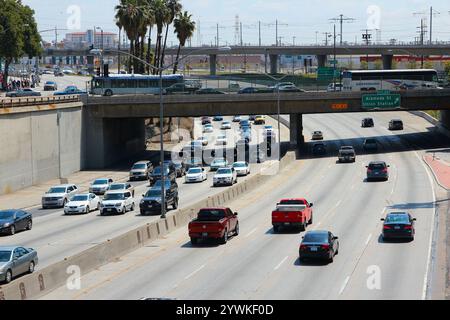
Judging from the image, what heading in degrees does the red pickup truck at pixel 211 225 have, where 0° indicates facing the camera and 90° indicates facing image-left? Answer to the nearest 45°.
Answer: approximately 225°

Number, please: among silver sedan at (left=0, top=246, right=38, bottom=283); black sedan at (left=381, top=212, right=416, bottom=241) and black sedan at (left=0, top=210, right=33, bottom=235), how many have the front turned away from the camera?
1

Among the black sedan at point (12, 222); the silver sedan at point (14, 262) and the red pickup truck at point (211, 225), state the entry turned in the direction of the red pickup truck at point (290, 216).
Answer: the red pickup truck at point (211, 225)

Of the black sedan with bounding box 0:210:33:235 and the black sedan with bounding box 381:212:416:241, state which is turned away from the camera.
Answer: the black sedan with bounding box 381:212:416:241

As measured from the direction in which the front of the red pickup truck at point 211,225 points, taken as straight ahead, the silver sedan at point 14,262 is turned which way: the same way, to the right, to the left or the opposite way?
the opposite way

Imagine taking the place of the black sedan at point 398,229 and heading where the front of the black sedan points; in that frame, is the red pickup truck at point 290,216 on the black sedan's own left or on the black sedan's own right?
on the black sedan's own left

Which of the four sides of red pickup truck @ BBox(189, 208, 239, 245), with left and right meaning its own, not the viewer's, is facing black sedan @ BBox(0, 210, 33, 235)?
left

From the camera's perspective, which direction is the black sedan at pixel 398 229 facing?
away from the camera

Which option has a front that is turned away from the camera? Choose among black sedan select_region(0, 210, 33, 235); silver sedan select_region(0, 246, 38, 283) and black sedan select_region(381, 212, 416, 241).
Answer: black sedan select_region(381, 212, 416, 241)

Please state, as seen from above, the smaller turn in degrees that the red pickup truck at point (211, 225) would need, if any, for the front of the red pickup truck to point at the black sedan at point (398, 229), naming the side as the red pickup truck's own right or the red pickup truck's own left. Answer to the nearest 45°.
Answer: approximately 45° to the red pickup truck's own right

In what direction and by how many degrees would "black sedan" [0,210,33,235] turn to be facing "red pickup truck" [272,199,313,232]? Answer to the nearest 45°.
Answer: approximately 135° to its left

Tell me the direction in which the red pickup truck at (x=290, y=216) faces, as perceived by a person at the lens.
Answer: facing away from the viewer and to the right of the viewer

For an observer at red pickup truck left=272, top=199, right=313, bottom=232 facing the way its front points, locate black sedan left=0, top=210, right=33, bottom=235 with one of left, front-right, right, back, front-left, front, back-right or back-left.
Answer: back-left

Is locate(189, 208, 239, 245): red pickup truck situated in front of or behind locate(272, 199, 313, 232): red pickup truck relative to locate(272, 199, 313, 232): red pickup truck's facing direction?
behind
